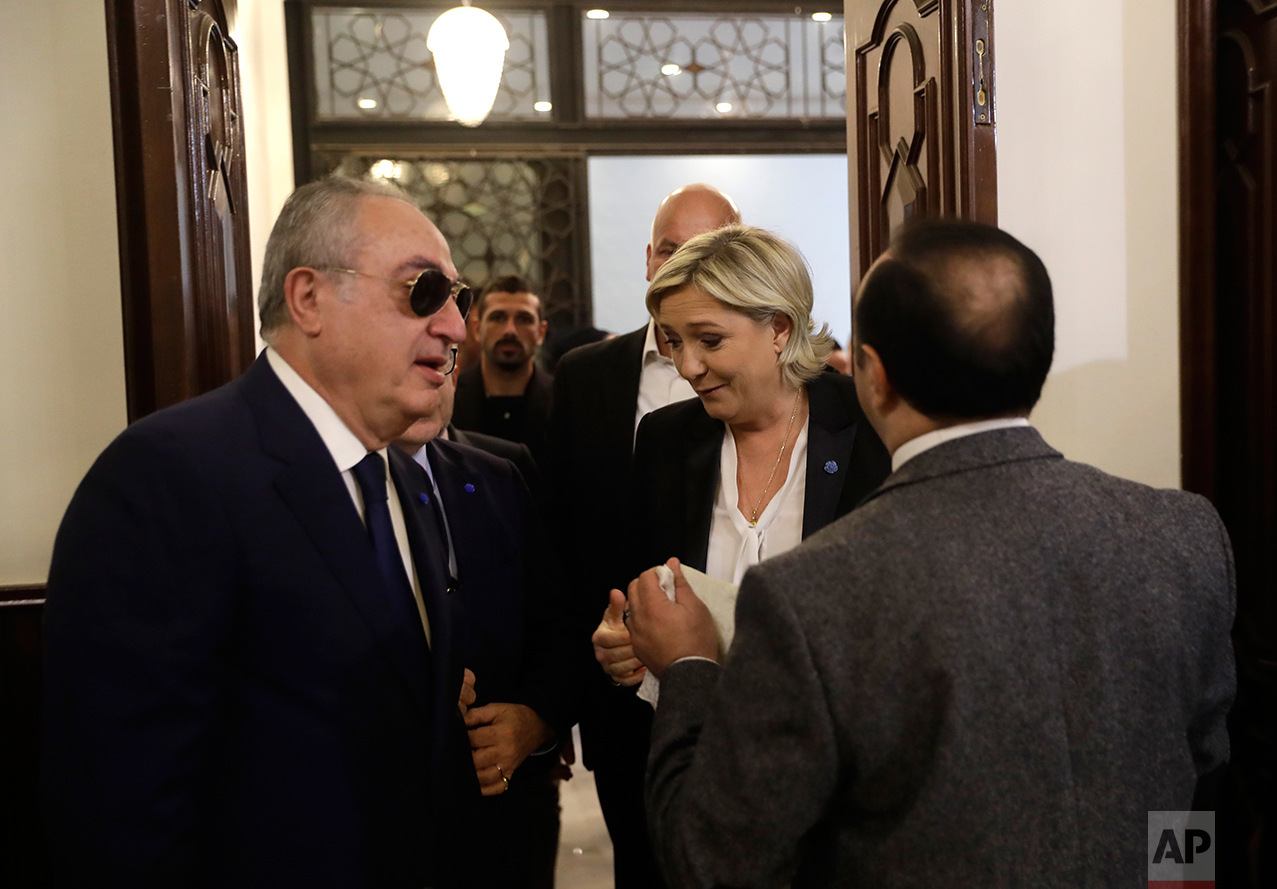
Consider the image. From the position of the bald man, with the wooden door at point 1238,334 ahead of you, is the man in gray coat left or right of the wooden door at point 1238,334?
right

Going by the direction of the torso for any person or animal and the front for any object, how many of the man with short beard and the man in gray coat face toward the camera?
1

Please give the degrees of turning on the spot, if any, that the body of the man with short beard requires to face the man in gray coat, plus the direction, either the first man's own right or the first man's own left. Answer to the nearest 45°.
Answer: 0° — they already face them

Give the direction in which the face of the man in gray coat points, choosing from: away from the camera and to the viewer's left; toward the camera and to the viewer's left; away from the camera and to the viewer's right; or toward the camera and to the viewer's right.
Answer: away from the camera and to the viewer's left

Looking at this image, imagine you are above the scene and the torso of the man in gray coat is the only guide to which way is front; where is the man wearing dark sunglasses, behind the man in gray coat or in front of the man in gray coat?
in front

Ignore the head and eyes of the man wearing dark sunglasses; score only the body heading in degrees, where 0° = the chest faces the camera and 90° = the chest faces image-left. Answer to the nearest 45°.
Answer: approximately 315°

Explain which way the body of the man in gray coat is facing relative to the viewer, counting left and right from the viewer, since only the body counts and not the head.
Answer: facing away from the viewer and to the left of the viewer

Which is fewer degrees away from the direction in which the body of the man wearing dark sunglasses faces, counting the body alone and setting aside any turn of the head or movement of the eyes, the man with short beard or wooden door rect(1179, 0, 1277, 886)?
the wooden door
